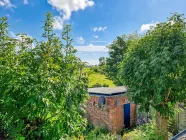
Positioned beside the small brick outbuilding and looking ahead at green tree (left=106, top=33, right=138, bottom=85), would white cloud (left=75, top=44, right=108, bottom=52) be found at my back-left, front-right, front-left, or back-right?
front-left

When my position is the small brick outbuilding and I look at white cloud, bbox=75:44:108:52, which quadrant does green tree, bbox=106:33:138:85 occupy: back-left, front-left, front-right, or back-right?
front-right

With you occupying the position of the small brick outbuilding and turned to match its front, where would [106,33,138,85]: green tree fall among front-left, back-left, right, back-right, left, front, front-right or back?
back-left
